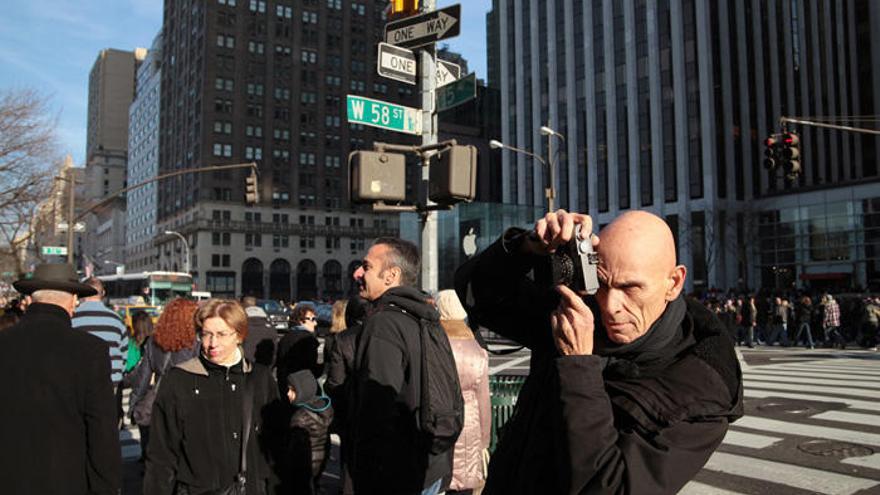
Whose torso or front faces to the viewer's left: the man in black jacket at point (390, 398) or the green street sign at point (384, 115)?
the man in black jacket

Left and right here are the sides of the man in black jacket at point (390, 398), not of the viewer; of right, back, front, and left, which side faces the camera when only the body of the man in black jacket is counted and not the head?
left

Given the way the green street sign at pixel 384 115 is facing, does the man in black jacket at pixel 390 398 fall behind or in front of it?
in front

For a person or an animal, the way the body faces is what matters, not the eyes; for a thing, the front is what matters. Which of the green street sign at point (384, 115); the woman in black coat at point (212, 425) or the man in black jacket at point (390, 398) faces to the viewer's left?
the man in black jacket

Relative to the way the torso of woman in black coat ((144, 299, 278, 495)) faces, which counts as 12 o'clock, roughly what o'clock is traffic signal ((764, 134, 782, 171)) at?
The traffic signal is roughly at 8 o'clock from the woman in black coat.

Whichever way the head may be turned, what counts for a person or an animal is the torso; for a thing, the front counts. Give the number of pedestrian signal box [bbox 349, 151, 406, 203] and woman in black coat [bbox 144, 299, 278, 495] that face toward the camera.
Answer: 1

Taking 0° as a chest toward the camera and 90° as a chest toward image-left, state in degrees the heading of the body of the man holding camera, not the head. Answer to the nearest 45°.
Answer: approximately 45°

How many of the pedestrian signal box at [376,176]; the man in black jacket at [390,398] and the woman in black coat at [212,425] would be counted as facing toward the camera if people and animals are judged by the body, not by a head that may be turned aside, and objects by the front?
1

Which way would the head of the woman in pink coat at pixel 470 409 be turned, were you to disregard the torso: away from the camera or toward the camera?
away from the camera

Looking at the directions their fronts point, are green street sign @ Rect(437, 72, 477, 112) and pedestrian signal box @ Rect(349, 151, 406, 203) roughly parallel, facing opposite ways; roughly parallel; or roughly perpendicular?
roughly perpendicular

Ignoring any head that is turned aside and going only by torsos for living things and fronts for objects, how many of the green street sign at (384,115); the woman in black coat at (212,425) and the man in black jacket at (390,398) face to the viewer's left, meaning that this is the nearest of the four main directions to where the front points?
1

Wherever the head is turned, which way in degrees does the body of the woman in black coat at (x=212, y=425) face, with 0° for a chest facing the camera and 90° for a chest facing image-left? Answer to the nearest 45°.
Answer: approximately 0°

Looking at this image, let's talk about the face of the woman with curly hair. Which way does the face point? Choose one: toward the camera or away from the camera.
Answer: away from the camera
